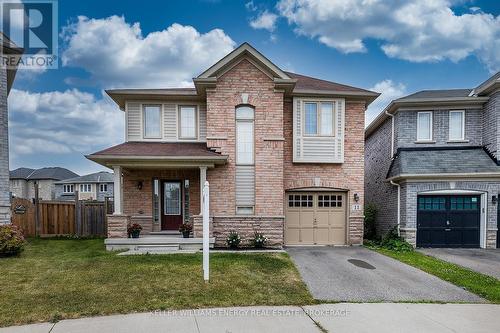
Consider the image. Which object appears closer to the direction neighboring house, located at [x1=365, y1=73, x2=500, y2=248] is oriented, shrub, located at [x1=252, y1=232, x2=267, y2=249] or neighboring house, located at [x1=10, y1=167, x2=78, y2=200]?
the shrub

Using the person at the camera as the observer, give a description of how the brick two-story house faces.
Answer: facing the viewer

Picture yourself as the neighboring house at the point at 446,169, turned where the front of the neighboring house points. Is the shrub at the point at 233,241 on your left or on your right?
on your right

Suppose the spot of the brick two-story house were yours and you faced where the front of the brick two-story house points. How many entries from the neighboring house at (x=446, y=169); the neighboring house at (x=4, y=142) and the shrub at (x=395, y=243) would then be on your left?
2

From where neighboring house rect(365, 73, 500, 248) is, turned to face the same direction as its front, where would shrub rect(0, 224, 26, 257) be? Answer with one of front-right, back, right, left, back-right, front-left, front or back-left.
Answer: front-right

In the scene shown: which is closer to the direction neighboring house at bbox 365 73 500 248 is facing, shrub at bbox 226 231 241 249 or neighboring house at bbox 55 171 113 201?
the shrub

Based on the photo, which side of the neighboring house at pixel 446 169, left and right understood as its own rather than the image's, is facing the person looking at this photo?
front

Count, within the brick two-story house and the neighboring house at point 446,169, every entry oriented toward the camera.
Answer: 2

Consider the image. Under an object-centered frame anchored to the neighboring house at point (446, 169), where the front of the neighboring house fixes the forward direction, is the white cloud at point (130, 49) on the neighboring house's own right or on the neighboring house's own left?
on the neighboring house's own right
